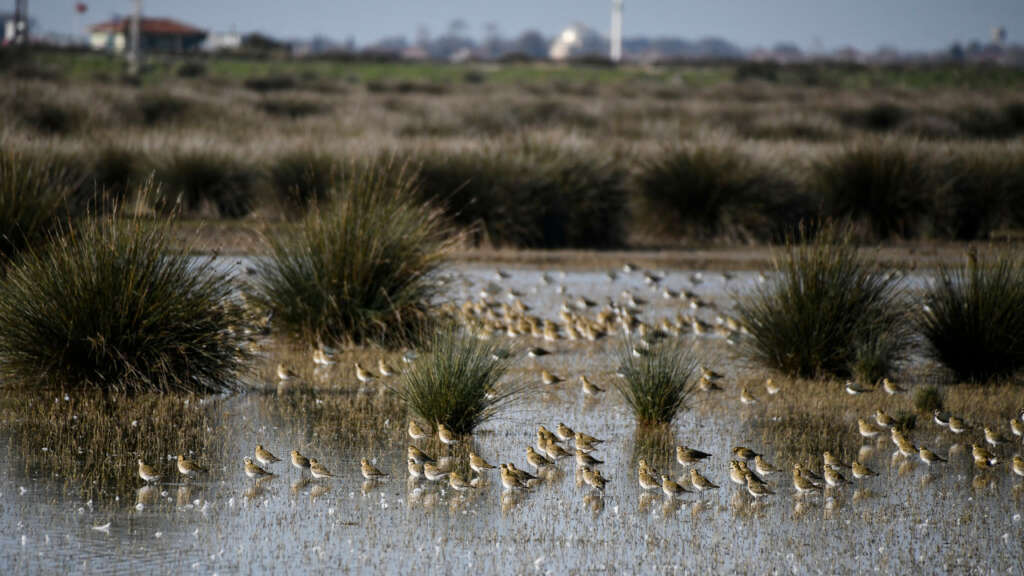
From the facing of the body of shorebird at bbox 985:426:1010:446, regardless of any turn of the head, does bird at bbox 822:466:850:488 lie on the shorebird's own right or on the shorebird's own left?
on the shorebird's own left

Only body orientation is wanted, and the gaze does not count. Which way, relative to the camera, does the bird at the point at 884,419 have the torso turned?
to the viewer's left

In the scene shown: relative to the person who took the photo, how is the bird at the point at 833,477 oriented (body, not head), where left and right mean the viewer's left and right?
facing to the left of the viewer

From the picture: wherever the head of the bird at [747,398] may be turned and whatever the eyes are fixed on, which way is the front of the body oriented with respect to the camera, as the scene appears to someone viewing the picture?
to the viewer's left
